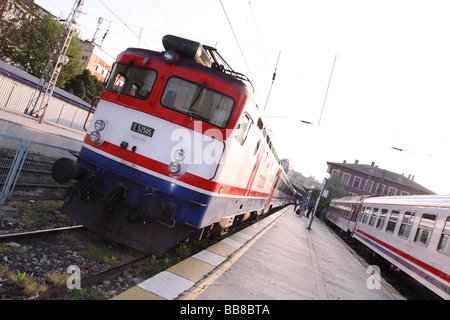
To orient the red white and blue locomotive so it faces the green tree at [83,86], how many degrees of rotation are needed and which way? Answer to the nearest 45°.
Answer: approximately 135° to its right

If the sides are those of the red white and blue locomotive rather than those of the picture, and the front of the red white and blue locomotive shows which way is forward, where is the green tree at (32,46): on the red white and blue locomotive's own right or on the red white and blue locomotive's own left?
on the red white and blue locomotive's own right

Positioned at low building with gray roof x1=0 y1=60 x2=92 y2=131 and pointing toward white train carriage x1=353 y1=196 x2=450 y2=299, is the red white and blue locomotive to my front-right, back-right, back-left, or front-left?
front-right

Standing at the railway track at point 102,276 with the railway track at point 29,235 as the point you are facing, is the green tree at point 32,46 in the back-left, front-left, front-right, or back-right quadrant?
front-right

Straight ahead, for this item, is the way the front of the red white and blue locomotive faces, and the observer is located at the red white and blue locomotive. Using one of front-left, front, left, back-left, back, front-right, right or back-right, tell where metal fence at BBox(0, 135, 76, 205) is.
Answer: right

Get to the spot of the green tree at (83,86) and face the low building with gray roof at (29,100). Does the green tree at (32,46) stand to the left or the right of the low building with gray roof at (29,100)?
right

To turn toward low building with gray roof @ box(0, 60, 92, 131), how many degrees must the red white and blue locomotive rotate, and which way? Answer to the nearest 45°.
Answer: approximately 90° to its right

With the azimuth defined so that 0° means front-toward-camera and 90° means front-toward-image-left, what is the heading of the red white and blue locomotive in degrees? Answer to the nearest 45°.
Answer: approximately 45°

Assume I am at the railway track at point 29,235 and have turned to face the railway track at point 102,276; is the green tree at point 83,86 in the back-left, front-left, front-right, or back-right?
back-left

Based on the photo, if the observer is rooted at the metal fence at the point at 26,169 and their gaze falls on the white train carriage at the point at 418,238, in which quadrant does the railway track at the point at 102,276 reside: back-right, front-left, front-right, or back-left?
front-right
